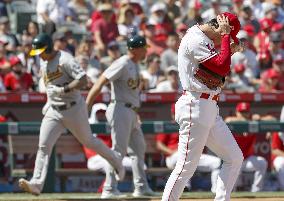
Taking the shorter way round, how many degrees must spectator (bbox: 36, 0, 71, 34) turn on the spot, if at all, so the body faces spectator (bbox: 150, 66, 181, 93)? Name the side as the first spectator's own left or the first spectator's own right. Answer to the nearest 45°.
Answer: approximately 45° to the first spectator's own left

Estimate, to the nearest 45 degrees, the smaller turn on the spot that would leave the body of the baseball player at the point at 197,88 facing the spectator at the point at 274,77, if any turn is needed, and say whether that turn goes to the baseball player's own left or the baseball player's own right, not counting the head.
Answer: approximately 90° to the baseball player's own left

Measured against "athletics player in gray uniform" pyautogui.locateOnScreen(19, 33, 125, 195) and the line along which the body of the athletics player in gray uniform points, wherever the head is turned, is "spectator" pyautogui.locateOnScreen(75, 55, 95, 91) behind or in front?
behind

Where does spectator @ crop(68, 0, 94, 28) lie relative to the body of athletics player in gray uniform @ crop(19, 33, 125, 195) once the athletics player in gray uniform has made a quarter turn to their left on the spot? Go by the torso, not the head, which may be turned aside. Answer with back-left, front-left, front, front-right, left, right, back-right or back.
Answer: back-left

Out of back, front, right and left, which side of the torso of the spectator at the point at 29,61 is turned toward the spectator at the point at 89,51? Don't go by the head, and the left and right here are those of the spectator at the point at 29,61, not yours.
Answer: left
